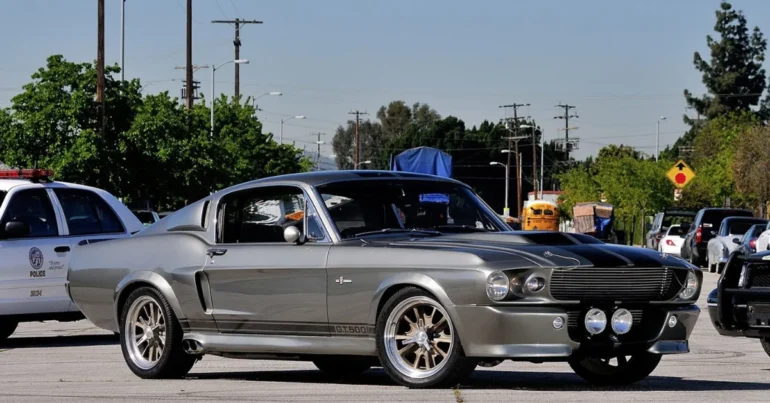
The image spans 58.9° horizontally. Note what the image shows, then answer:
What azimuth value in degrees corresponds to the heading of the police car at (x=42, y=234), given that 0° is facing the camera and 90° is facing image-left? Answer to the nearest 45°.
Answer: approximately 45°

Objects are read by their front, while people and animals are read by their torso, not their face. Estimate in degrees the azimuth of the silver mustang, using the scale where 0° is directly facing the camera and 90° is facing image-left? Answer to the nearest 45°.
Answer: approximately 315°

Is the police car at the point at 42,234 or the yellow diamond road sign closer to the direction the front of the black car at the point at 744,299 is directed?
the police car

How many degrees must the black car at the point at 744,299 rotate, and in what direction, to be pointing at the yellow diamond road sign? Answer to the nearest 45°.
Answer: approximately 135° to its right

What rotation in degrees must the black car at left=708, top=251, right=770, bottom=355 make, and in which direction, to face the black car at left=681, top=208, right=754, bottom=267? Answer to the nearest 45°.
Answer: approximately 135° to its right
